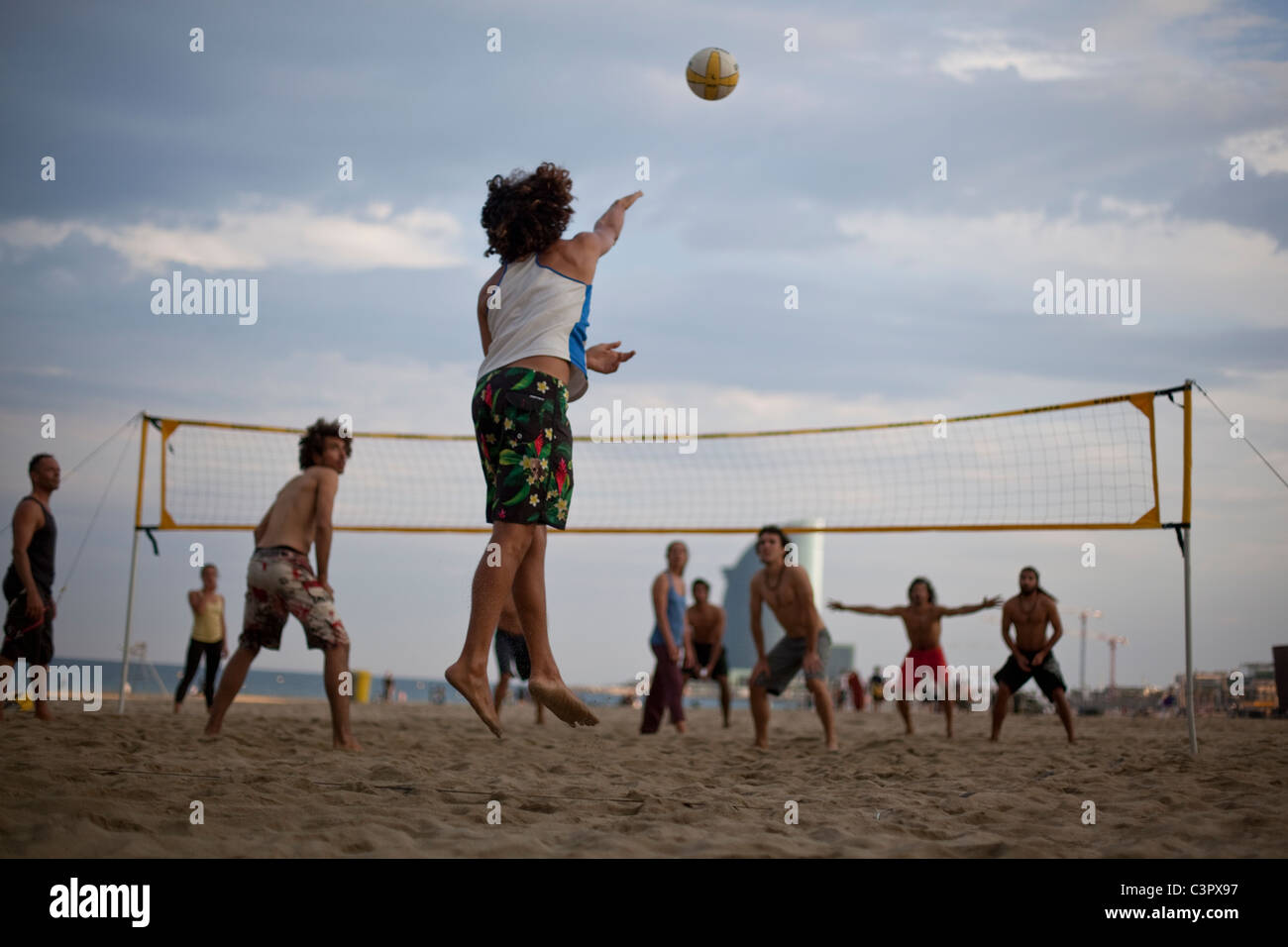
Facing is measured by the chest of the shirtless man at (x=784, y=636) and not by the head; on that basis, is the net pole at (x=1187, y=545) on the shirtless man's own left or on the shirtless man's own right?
on the shirtless man's own left

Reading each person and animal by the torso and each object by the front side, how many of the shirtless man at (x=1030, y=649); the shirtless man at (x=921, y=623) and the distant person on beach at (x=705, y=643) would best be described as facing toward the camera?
3

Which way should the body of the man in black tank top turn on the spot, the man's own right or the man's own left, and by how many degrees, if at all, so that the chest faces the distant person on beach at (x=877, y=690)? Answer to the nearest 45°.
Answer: approximately 45° to the man's own left

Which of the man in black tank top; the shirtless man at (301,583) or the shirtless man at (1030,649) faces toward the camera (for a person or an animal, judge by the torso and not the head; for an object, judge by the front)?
the shirtless man at (1030,649)

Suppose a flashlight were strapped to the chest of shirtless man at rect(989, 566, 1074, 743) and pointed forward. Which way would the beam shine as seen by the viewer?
toward the camera

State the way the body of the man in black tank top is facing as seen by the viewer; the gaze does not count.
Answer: to the viewer's right

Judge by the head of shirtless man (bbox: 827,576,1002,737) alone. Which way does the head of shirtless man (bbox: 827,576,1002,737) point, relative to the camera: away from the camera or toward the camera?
toward the camera

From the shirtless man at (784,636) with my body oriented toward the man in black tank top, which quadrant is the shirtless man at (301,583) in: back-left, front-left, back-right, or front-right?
front-left

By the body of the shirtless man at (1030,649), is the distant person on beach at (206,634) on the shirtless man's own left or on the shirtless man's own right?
on the shirtless man's own right

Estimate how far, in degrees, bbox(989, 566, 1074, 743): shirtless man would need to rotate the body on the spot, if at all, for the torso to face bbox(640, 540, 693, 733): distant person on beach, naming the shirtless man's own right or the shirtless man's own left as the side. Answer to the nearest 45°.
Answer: approximately 90° to the shirtless man's own right

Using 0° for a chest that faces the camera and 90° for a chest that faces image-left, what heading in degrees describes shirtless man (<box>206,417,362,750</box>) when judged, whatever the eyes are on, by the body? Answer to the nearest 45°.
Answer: approximately 225°
